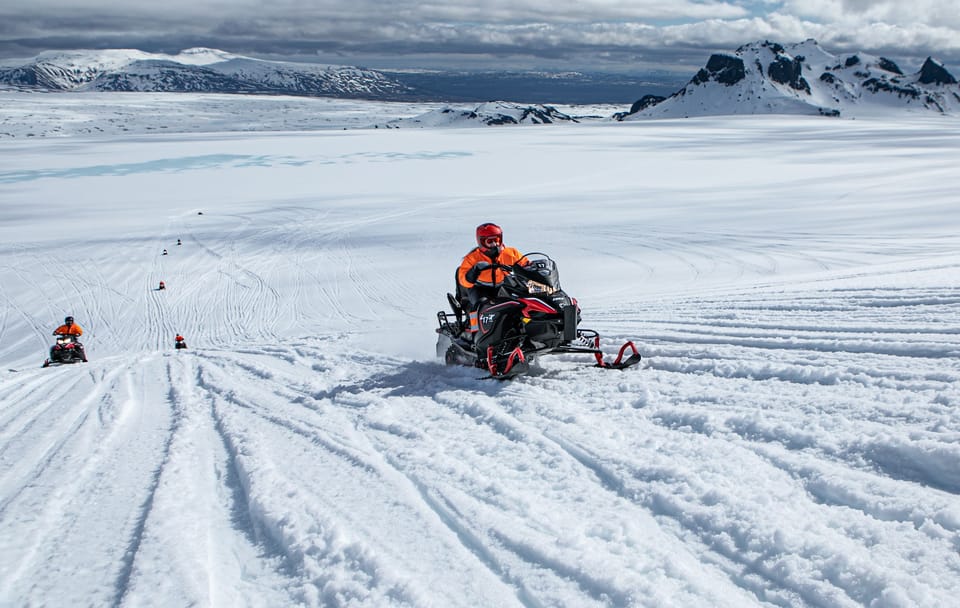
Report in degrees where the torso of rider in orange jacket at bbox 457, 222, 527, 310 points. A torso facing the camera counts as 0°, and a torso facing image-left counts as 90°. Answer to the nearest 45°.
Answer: approximately 315°

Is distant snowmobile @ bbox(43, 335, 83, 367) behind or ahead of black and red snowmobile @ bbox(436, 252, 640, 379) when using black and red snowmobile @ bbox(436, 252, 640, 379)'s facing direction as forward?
behind

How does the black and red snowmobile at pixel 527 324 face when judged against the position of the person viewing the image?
facing the viewer and to the right of the viewer

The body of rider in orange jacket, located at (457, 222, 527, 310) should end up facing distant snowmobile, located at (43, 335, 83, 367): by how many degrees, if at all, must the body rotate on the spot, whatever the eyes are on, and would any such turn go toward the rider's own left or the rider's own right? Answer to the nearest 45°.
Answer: approximately 180°

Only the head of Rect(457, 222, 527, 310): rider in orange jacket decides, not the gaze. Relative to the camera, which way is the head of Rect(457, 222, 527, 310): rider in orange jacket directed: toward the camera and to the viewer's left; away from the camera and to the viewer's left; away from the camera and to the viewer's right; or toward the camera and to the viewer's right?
toward the camera and to the viewer's right
